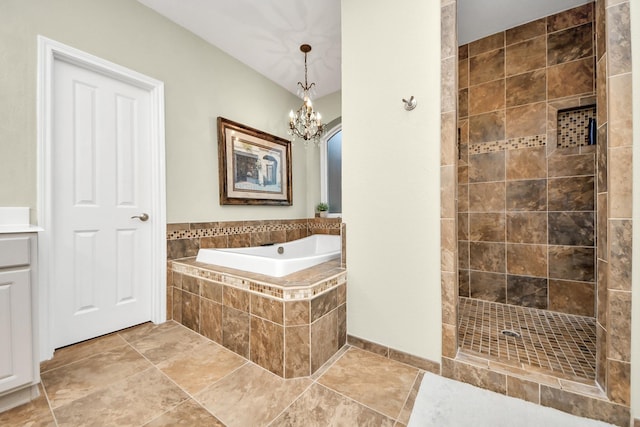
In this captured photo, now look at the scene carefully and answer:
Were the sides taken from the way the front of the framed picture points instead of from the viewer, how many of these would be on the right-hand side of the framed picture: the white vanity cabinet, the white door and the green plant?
2

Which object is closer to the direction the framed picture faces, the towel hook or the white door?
the towel hook

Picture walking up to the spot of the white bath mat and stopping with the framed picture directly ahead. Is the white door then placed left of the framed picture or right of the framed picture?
left

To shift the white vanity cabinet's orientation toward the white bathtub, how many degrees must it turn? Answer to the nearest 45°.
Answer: approximately 45° to its left

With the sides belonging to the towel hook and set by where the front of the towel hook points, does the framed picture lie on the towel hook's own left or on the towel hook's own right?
on the towel hook's own right

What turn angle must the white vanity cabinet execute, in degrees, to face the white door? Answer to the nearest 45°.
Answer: approximately 90° to its left

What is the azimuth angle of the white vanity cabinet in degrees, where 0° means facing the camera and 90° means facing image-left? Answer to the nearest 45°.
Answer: approximately 315°

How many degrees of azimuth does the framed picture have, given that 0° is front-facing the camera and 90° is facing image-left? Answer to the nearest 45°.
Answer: approximately 315°

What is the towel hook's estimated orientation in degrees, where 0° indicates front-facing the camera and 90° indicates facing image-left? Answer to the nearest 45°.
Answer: approximately 45°

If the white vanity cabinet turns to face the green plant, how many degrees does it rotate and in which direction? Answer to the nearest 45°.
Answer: approximately 45° to its left
